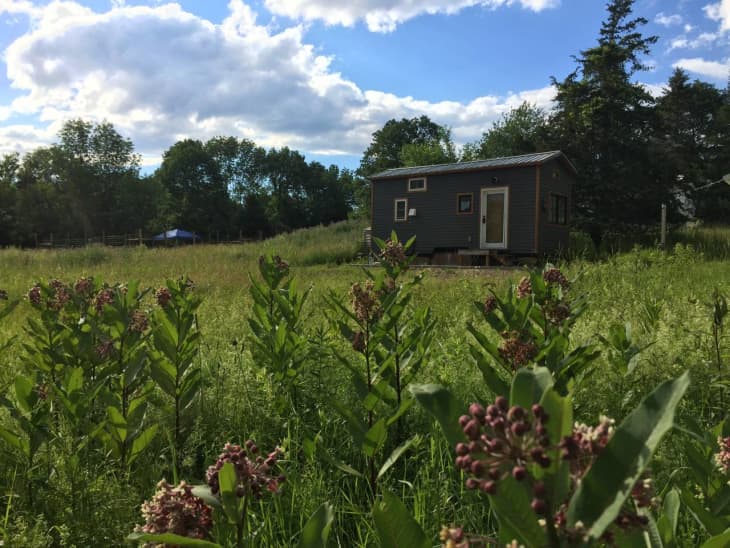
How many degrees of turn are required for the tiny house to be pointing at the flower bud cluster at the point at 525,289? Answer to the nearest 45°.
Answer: approximately 45° to its left

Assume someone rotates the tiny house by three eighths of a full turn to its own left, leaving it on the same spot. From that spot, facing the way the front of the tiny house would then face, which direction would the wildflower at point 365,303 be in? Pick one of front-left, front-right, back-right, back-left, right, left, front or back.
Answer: right

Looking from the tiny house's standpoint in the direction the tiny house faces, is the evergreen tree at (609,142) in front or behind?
behind

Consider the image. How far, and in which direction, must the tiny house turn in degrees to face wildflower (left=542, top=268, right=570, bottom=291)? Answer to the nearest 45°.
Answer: approximately 45° to its left

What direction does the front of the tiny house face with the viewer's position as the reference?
facing the viewer and to the left of the viewer

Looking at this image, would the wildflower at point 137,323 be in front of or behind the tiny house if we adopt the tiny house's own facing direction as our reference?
in front

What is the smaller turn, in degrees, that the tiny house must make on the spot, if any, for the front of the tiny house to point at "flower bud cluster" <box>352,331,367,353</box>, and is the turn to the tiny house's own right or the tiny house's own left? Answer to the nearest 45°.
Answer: approximately 45° to the tiny house's own left

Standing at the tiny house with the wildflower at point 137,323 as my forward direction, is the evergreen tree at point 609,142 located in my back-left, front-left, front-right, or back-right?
back-left

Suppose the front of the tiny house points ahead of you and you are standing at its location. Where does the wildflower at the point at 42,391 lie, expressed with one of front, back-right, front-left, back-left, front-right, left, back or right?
front-left

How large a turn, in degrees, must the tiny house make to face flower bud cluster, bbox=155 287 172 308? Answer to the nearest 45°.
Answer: approximately 45° to its left
